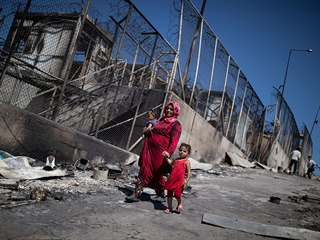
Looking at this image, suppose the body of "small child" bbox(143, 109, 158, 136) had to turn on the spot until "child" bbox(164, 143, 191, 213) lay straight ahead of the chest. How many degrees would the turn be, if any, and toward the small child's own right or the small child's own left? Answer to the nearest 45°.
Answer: approximately 90° to the small child's own left

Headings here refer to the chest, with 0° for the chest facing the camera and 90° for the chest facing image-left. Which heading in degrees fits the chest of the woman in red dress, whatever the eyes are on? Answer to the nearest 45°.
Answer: approximately 45°

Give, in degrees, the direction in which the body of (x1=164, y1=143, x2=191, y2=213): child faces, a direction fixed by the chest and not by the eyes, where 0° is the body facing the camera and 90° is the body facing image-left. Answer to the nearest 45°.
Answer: approximately 45°

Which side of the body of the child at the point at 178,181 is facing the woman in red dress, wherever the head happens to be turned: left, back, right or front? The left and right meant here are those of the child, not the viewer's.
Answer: right

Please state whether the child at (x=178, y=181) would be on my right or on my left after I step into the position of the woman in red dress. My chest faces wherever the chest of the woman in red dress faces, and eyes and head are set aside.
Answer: on my left

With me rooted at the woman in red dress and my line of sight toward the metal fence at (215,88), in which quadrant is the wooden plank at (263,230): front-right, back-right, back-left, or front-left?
back-right

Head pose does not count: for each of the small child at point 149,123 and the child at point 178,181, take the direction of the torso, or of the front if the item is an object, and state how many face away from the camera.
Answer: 0

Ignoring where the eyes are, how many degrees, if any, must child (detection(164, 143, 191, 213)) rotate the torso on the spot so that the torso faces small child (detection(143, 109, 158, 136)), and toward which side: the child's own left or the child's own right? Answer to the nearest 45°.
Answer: approximately 90° to the child's own right

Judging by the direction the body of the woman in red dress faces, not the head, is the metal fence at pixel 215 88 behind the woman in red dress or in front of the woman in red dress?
behind

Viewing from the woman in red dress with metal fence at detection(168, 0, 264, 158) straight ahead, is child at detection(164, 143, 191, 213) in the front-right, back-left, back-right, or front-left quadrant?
back-right
